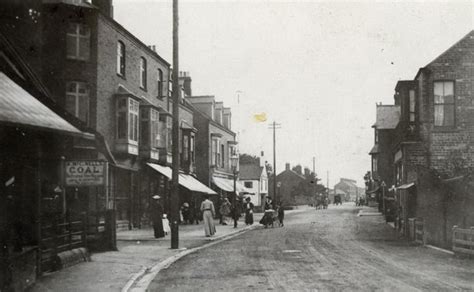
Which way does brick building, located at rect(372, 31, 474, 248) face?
to the viewer's left

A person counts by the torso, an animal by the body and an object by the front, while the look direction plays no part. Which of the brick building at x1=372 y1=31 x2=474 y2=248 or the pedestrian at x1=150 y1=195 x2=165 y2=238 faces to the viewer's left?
the brick building
